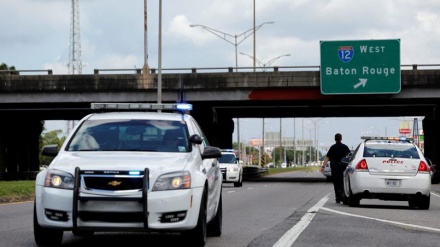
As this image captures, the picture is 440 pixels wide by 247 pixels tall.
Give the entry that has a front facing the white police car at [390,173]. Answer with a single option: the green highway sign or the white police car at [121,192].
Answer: the green highway sign

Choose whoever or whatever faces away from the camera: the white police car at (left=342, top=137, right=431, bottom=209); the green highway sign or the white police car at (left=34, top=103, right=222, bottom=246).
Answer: the white police car at (left=342, top=137, right=431, bottom=209)

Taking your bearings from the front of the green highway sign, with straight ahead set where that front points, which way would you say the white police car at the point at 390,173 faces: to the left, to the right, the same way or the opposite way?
the opposite way

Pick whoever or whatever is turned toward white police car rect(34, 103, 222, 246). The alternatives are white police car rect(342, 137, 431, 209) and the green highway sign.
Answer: the green highway sign

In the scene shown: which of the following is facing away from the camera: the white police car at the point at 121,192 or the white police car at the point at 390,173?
the white police car at the point at 390,173

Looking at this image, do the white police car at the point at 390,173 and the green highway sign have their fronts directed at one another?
yes

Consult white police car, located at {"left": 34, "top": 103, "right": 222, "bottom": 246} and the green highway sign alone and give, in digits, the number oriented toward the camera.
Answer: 2

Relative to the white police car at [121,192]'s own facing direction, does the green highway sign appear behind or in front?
behind

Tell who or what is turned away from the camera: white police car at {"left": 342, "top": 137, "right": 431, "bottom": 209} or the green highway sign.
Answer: the white police car

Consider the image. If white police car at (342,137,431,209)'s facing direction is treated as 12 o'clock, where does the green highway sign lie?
The green highway sign is roughly at 12 o'clock from the white police car.

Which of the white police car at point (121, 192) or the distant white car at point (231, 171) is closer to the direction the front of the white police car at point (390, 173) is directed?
the distant white car

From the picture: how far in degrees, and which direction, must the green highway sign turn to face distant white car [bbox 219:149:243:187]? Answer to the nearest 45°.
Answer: approximately 45° to its right

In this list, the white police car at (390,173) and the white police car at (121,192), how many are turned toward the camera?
1

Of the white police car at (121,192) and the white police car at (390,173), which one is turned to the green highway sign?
the white police car at (390,173)

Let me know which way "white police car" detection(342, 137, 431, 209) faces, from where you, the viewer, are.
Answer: facing away from the viewer
